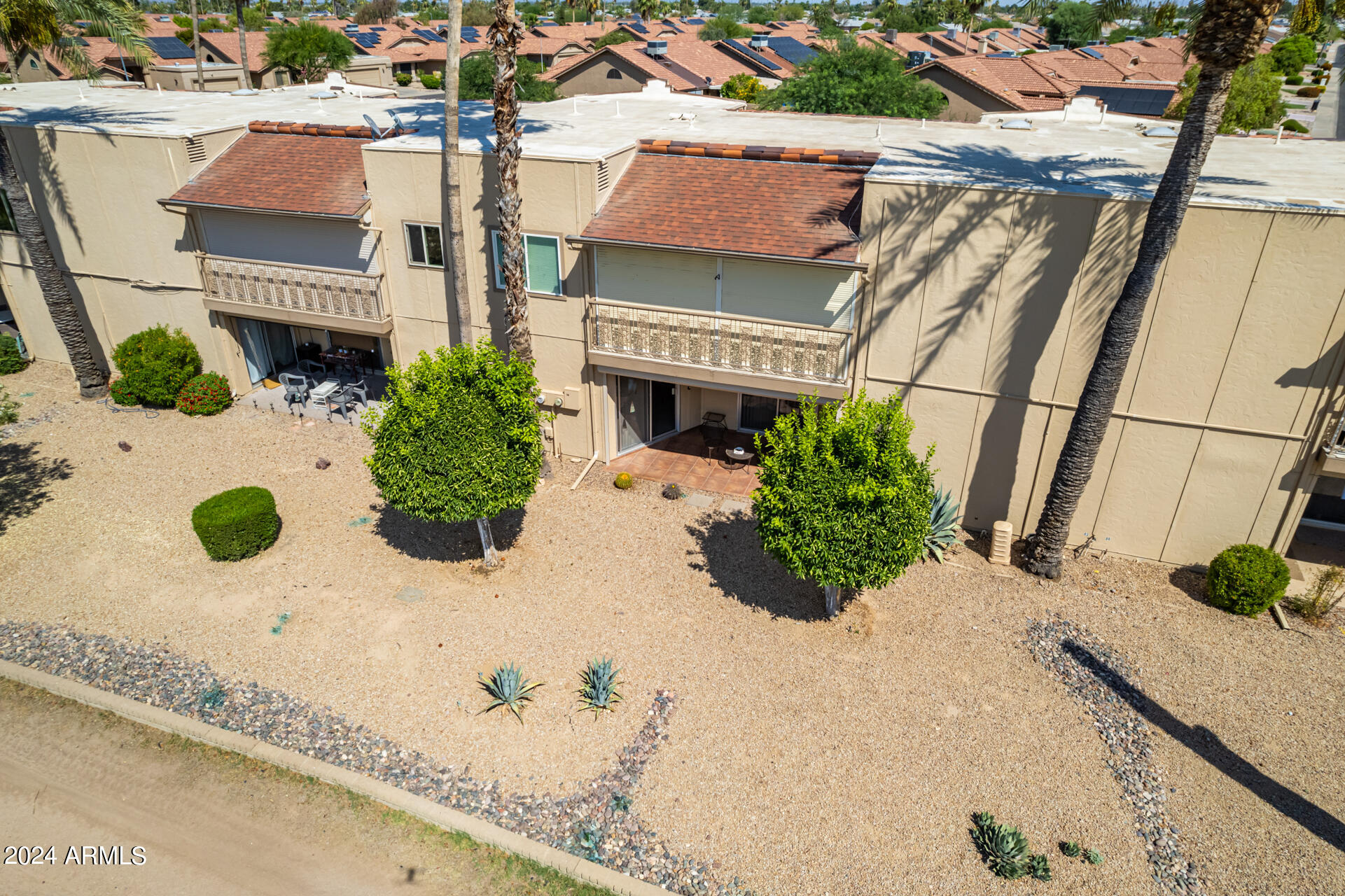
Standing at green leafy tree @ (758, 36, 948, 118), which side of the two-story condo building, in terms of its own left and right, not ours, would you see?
back

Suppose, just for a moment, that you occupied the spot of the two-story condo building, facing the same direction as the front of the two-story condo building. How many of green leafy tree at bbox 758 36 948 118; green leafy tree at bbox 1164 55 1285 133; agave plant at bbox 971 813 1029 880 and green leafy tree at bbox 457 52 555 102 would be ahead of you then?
1

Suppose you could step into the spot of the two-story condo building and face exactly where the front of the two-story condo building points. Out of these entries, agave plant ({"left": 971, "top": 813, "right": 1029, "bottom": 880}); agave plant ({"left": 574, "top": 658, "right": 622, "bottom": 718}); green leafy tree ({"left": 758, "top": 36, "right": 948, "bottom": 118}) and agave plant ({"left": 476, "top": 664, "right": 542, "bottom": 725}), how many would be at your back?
1

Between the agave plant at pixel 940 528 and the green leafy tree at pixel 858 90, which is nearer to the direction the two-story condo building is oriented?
the agave plant

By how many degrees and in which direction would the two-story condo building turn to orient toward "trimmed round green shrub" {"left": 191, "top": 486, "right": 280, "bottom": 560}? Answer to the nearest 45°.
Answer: approximately 90° to its right

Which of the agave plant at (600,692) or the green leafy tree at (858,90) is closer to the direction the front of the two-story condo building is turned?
the agave plant

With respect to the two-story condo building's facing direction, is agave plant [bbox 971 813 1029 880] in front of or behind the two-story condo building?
in front

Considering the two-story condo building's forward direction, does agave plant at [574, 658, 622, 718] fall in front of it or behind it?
in front

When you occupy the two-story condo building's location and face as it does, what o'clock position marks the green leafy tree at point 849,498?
The green leafy tree is roughly at 12 o'clock from the two-story condo building.

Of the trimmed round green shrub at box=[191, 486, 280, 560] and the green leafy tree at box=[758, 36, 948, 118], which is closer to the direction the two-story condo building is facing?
the trimmed round green shrub

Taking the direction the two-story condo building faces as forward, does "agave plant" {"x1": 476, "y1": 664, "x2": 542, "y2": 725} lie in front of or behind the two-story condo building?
in front

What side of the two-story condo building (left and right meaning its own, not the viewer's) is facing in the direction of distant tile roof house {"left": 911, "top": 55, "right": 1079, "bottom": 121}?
back

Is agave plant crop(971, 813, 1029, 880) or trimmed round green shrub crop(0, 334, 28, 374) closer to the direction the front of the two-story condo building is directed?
the agave plant

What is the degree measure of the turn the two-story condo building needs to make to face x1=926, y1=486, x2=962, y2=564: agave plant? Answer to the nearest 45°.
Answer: approximately 45° to its left

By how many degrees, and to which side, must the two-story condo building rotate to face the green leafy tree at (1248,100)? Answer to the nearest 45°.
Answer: approximately 135° to its left

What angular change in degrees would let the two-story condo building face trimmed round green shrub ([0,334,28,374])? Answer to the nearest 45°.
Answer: approximately 90° to its right

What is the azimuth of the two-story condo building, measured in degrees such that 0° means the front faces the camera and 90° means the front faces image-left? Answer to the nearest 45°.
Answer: approximately 0°
